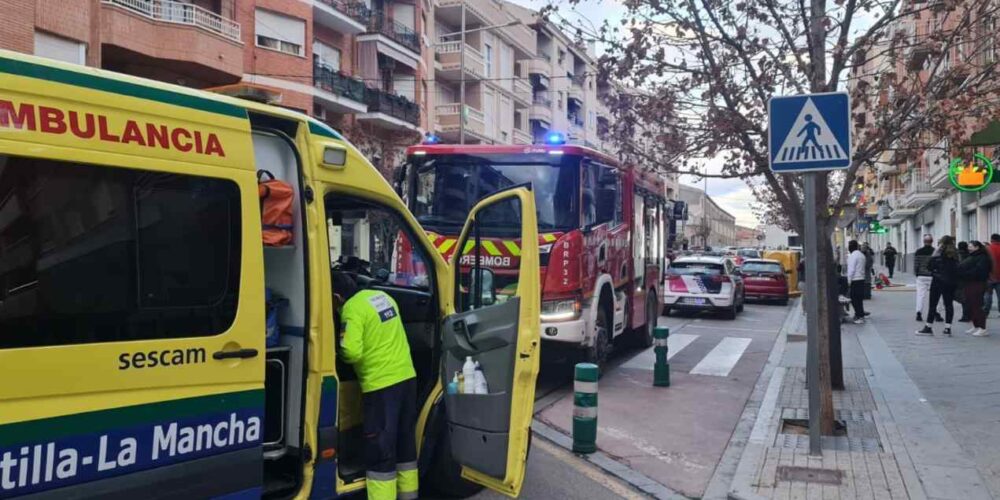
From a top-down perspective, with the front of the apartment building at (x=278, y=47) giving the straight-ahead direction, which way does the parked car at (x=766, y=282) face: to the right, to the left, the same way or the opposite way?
to the left

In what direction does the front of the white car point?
away from the camera

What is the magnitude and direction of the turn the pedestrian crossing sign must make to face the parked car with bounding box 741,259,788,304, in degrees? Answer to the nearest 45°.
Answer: approximately 180°

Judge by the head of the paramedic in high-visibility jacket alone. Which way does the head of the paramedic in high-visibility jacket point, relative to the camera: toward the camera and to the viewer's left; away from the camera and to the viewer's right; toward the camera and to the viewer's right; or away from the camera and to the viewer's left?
away from the camera and to the viewer's left

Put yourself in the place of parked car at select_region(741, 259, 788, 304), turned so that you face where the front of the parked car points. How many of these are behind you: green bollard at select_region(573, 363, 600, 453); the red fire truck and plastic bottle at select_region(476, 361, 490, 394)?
3

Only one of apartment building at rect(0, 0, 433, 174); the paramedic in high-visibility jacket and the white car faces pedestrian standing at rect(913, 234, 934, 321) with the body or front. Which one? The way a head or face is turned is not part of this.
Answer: the apartment building

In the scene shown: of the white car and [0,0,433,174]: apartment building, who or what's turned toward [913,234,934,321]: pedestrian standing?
the apartment building

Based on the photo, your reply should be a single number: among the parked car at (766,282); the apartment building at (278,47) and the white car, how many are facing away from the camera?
2

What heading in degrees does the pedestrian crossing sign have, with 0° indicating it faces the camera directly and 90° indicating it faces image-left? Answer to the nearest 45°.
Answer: approximately 0°

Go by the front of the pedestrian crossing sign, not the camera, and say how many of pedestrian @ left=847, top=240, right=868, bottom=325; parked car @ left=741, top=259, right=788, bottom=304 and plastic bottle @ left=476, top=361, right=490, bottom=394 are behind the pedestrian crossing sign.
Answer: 2

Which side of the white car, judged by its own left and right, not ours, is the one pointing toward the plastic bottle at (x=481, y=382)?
back

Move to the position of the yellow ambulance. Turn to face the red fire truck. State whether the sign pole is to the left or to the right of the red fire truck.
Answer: right

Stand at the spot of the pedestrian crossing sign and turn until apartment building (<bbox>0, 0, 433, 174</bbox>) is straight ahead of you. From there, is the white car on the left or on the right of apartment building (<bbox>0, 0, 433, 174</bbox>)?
right

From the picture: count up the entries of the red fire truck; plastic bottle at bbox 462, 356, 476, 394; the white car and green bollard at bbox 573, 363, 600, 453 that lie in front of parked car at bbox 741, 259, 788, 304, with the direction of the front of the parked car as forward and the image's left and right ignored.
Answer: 0

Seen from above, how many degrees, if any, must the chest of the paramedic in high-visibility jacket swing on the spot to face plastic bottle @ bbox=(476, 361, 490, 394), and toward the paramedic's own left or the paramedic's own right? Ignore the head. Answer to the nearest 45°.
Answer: approximately 135° to the paramedic's own right

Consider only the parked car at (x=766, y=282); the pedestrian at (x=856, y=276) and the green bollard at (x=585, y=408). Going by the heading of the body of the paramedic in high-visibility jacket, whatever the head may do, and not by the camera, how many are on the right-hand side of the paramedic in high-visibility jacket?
3
